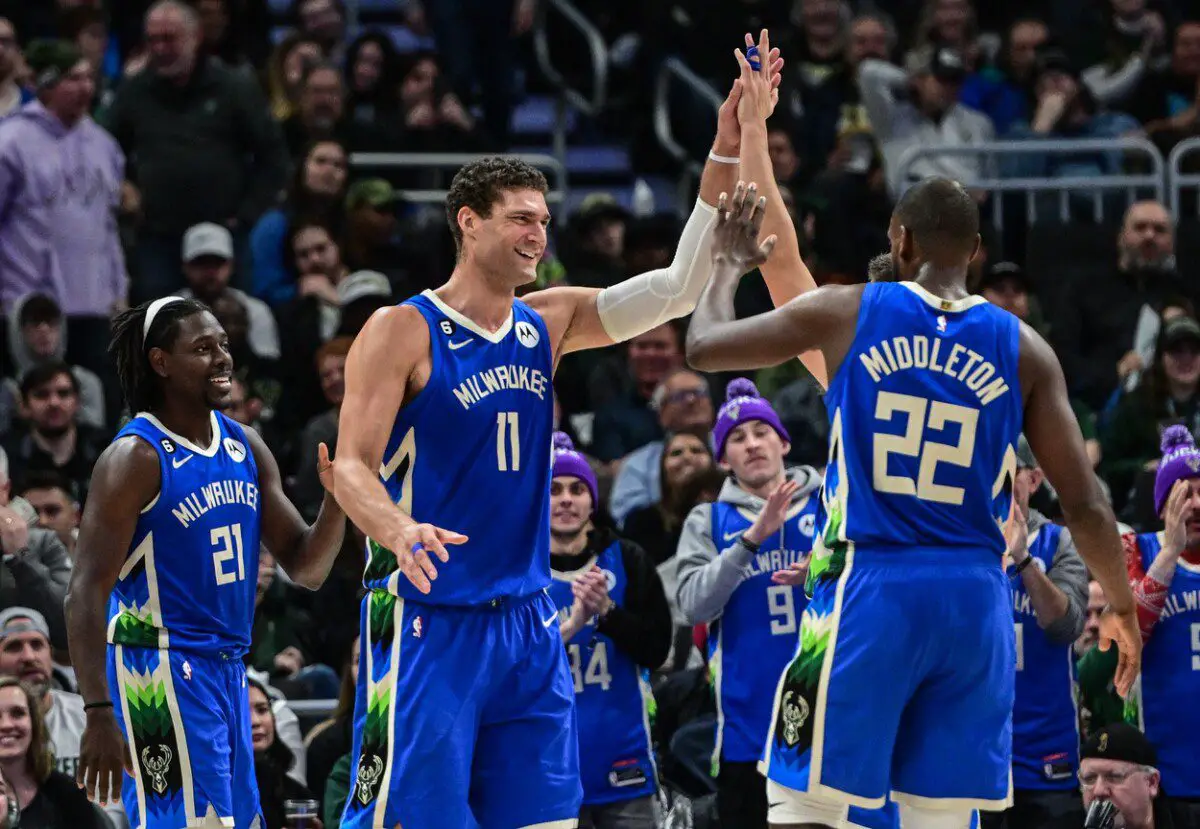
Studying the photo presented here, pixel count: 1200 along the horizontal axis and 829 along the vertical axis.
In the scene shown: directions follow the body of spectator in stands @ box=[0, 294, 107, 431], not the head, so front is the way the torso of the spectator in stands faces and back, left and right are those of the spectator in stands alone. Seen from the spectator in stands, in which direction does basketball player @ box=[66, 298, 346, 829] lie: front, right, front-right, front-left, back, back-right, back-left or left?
front

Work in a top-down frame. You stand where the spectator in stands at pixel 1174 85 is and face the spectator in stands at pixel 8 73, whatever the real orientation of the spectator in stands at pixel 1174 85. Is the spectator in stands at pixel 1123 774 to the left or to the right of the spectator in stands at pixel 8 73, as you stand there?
left

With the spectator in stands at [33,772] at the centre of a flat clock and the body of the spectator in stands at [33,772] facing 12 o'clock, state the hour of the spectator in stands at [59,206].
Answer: the spectator in stands at [59,206] is roughly at 6 o'clock from the spectator in stands at [33,772].

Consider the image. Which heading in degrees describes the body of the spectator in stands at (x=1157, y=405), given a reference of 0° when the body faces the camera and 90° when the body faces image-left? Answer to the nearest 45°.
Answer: approximately 0°

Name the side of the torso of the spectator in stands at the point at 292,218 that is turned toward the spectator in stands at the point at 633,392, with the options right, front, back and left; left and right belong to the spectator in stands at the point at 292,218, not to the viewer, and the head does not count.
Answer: front

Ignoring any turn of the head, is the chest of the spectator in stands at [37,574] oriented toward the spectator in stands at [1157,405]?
no

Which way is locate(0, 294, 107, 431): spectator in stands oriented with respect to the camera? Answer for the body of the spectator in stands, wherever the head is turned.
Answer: toward the camera

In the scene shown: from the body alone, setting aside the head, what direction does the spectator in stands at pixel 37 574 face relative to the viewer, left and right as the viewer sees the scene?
facing the viewer

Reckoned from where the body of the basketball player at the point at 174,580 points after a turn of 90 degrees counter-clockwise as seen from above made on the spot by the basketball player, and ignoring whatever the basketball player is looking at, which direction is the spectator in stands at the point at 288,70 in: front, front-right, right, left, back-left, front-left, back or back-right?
front-left

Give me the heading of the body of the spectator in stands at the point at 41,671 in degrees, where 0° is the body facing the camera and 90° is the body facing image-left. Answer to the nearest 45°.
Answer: approximately 0°

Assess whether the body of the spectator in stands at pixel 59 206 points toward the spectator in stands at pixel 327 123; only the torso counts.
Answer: no

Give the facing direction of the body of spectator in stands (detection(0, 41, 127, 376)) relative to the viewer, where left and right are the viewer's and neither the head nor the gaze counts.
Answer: facing the viewer and to the right of the viewer

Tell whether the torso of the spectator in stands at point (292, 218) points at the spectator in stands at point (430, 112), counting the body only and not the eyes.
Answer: no

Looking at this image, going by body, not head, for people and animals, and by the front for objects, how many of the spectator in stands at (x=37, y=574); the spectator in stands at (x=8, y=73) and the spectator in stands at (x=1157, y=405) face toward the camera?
3

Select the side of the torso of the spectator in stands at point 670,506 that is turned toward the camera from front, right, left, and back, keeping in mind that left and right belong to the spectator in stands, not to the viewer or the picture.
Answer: front

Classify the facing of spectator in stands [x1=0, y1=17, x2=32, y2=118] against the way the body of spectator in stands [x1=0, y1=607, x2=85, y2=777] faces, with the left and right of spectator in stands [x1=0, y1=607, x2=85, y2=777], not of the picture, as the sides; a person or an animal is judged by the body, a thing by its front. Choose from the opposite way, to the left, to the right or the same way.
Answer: the same way

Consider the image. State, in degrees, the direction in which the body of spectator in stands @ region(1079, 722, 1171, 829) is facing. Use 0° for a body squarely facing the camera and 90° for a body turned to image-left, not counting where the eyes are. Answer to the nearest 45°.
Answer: approximately 45°

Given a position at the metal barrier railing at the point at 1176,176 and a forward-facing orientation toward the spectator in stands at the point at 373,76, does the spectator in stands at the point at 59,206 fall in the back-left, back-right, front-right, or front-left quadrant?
front-left
